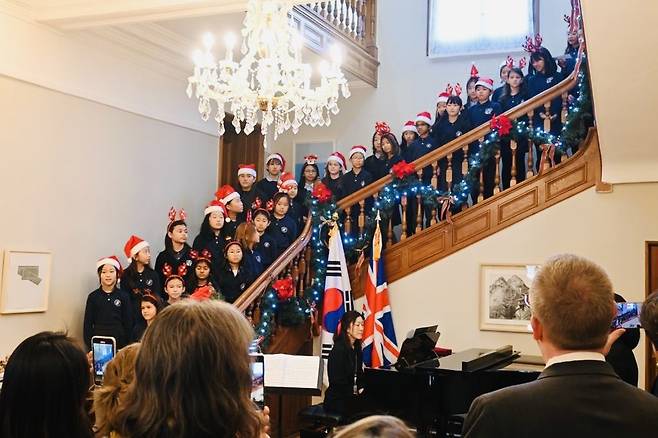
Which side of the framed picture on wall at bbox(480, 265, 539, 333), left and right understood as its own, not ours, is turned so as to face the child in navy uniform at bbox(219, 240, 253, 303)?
right

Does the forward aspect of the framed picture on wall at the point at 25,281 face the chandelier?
yes

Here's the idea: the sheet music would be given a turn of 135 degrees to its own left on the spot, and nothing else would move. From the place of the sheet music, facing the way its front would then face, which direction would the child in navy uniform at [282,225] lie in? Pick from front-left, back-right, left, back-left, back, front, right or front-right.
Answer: front-left

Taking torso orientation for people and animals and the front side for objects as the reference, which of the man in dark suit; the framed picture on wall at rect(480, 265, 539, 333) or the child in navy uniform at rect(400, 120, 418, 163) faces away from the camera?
the man in dark suit

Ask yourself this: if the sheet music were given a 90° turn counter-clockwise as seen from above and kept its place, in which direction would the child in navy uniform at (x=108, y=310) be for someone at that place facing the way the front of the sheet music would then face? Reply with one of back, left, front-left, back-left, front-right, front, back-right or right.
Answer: back-left

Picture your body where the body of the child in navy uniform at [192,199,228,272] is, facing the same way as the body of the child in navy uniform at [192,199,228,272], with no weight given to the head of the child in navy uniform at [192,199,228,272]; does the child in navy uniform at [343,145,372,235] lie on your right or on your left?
on your left

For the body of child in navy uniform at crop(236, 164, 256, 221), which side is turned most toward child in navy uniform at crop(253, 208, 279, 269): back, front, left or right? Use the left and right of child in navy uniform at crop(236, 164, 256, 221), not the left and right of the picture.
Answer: front
